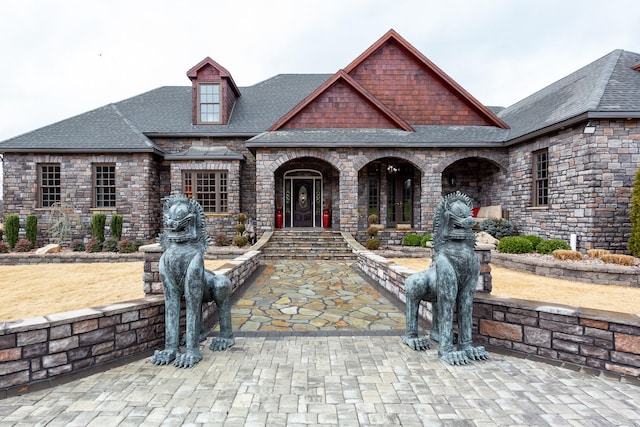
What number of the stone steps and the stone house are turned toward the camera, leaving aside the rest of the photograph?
2

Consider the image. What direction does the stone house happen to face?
toward the camera

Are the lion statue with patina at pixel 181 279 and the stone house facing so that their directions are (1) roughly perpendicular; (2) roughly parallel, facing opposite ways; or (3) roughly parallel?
roughly parallel

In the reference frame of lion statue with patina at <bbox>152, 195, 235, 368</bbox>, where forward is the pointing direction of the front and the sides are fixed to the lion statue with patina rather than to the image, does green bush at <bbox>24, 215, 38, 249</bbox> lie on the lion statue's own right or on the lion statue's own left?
on the lion statue's own right

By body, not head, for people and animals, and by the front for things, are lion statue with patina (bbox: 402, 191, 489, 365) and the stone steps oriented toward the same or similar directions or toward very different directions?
same or similar directions

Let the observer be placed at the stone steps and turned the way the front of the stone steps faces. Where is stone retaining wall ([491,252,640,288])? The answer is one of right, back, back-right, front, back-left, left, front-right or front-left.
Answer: front-left

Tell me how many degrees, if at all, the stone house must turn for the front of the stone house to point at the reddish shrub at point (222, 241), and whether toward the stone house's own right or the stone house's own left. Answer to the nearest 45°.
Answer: approximately 90° to the stone house's own right

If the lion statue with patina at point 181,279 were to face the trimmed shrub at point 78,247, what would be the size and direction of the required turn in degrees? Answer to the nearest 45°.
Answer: approximately 135° to its right

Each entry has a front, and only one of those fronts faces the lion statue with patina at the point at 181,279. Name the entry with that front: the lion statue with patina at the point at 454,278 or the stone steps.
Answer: the stone steps

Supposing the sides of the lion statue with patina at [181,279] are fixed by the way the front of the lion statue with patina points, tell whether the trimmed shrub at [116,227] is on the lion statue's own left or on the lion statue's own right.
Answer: on the lion statue's own right

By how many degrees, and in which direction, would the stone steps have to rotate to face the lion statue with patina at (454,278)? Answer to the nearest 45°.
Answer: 0° — it already faces it

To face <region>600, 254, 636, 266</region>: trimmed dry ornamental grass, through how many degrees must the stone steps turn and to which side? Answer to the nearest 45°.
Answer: approximately 45° to its left

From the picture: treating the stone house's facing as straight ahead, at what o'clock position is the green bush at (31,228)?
The green bush is roughly at 3 o'clock from the stone house.

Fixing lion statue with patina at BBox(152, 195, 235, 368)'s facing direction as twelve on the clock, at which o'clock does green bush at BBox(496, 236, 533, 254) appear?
The green bush is roughly at 7 o'clock from the lion statue with patina.

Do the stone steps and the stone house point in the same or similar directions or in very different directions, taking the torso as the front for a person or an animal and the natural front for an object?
same or similar directions

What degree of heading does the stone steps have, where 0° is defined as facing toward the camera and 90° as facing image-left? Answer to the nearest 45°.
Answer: approximately 0°

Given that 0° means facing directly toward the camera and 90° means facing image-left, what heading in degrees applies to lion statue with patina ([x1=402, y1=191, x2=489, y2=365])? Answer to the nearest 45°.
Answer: approximately 315°
